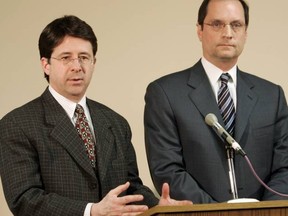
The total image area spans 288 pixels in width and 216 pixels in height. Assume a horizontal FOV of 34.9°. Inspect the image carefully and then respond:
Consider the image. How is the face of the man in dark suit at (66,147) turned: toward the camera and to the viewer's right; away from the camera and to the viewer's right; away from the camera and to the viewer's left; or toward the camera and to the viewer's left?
toward the camera and to the viewer's right

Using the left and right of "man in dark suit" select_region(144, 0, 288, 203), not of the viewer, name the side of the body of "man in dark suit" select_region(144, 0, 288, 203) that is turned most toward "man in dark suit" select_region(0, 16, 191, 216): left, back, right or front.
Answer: right

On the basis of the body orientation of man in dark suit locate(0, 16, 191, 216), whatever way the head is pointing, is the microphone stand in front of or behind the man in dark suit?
in front

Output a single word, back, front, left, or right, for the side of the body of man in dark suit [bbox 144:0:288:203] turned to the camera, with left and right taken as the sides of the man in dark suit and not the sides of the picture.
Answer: front

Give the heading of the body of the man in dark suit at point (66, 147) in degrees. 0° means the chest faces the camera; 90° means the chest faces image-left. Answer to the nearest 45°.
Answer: approximately 315°
